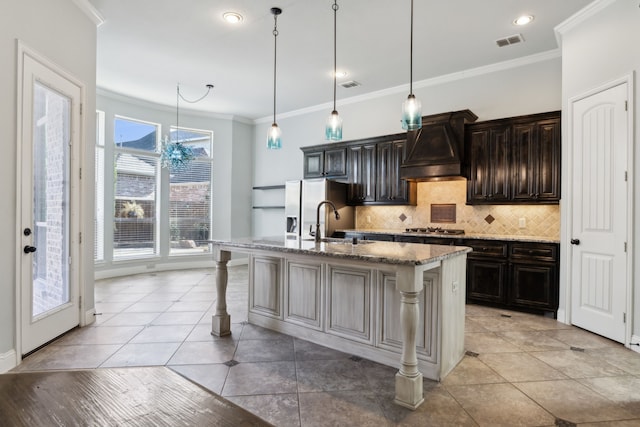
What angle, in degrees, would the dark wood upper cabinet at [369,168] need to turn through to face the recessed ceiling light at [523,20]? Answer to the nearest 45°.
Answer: approximately 90° to its left

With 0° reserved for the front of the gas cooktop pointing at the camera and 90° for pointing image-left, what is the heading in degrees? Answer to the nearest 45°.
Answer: approximately 0°

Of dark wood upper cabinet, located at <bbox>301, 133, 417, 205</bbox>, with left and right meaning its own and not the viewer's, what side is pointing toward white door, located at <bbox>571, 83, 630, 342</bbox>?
left

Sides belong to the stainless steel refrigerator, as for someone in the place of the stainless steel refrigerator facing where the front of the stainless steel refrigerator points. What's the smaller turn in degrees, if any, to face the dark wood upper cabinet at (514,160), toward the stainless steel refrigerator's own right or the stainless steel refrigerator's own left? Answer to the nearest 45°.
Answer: approximately 90° to the stainless steel refrigerator's own left

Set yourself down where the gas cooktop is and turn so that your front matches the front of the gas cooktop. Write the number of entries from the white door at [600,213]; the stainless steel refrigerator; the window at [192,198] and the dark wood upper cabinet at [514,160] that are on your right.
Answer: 2

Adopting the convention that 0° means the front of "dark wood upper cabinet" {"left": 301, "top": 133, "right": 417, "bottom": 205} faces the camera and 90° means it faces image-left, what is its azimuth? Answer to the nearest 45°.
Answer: approximately 45°

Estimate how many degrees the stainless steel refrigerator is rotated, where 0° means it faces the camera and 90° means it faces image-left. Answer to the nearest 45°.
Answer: approximately 45°

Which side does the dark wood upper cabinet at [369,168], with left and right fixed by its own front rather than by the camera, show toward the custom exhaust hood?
left

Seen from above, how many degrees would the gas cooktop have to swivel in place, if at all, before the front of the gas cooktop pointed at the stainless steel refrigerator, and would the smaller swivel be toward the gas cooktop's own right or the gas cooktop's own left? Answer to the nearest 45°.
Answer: approximately 90° to the gas cooktop's own right
